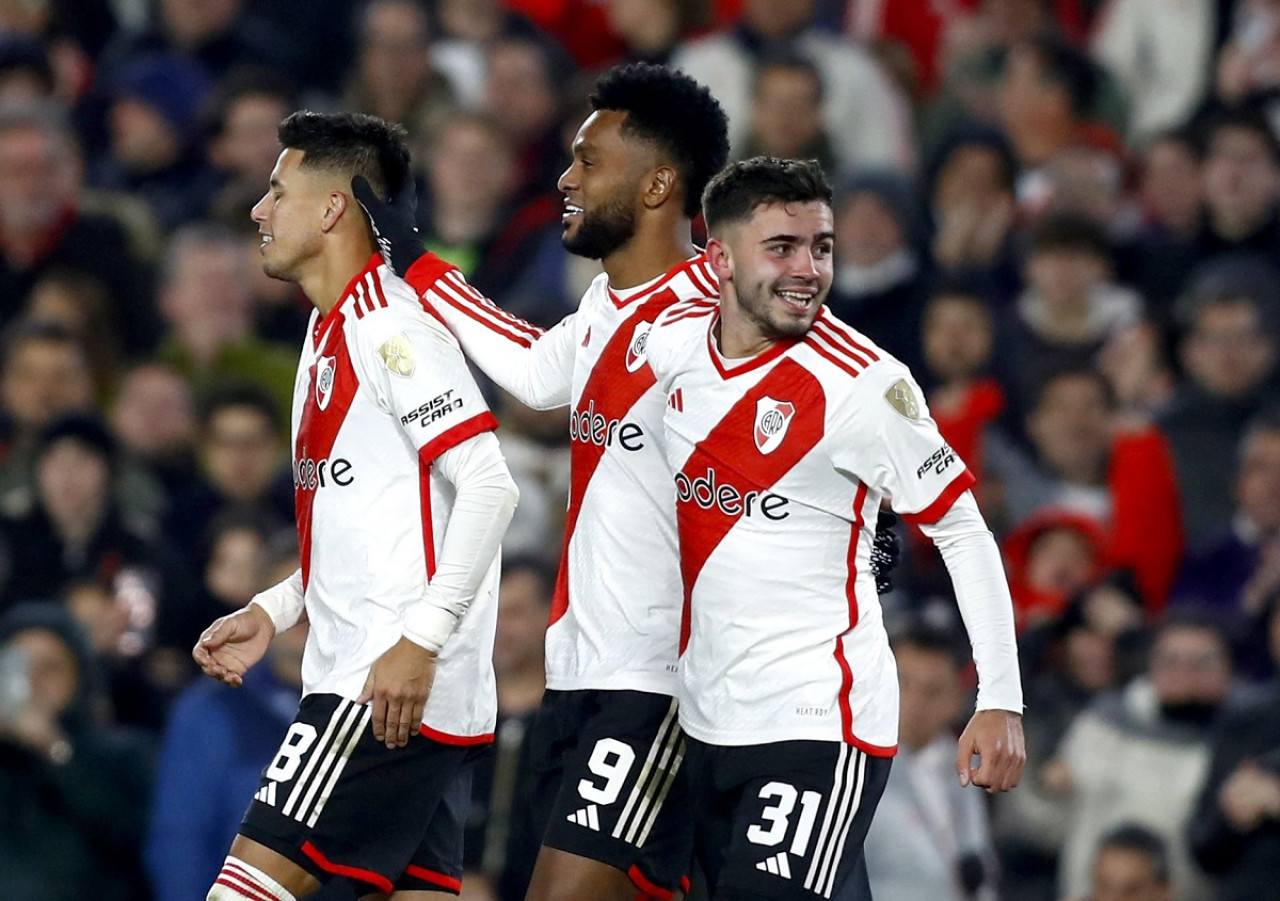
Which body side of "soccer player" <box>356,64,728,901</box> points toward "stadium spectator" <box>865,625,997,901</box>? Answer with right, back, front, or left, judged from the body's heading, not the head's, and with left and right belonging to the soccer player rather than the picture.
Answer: back

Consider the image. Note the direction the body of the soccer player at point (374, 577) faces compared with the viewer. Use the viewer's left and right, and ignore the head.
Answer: facing to the left of the viewer

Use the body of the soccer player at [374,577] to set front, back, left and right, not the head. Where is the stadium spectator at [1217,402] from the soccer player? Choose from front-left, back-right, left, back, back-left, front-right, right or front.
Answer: back-right

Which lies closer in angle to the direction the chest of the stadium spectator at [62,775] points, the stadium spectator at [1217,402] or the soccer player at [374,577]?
the soccer player

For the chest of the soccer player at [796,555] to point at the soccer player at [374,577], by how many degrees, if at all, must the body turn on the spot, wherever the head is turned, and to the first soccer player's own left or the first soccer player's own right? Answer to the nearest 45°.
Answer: approximately 45° to the first soccer player's own right

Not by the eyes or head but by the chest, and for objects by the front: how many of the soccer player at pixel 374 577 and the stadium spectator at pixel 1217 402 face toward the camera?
1
